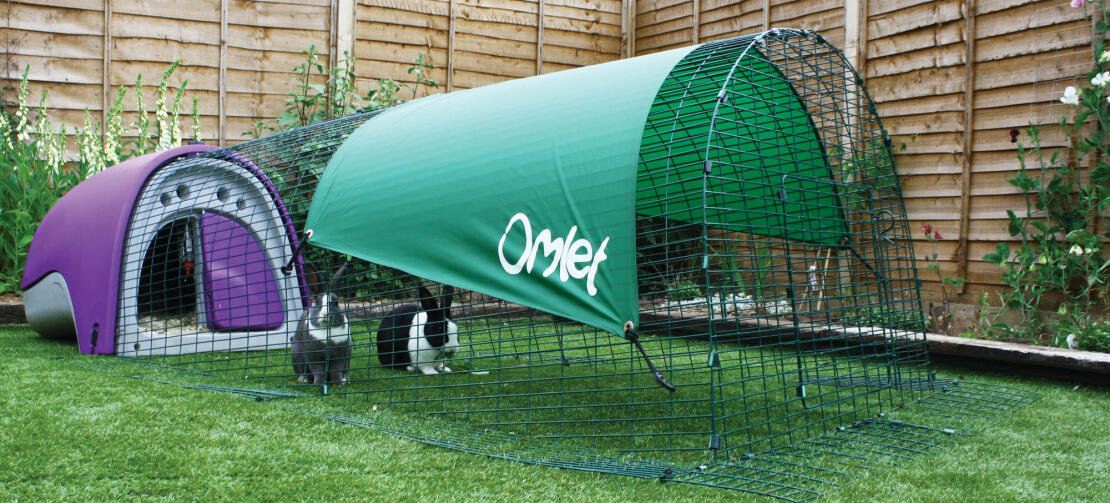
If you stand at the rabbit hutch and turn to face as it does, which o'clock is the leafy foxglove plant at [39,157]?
The leafy foxglove plant is roughly at 6 o'clock from the rabbit hutch.

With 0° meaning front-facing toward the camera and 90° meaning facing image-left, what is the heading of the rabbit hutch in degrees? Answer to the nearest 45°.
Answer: approximately 315°

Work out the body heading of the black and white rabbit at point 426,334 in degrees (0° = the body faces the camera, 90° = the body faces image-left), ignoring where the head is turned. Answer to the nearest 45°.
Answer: approximately 270°

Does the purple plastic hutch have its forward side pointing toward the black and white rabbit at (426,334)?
yes

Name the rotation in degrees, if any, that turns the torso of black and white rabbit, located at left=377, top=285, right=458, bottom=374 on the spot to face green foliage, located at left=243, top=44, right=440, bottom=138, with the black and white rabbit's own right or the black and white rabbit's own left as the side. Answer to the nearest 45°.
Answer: approximately 90° to the black and white rabbit's own left

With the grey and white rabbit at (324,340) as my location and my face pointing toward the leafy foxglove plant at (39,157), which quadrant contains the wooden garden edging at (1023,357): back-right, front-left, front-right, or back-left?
back-right

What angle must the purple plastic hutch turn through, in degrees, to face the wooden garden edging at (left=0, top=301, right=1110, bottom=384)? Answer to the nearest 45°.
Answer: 0° — it already faces it
